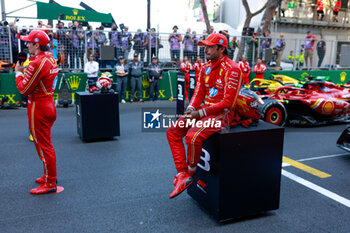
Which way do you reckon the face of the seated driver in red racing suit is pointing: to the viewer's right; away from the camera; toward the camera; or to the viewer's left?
to the viewer's left

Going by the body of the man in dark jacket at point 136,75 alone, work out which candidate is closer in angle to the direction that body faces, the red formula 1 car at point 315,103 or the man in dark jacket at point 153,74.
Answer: the red formula 1 car

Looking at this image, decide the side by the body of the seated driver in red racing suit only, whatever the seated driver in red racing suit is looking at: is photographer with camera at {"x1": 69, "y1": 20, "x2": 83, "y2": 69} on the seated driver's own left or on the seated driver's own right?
on the seated driver's own right

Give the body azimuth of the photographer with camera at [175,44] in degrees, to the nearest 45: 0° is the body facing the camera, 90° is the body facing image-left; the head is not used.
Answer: approximately 0°

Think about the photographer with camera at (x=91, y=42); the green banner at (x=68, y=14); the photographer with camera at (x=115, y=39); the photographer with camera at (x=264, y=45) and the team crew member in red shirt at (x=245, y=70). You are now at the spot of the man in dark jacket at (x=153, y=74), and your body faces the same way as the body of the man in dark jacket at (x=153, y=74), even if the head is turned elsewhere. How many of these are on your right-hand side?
3

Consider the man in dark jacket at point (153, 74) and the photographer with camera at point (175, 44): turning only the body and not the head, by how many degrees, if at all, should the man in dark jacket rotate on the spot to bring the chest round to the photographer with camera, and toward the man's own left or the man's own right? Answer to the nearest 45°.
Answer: approximately 135° to the man's own left

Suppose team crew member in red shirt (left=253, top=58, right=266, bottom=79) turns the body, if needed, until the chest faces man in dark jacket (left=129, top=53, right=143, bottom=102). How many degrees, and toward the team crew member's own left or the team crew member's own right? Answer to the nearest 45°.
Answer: approximately 45° to the team crew member's own right

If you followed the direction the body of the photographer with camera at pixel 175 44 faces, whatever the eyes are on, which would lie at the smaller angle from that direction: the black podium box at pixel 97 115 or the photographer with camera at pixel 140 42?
the black podium box

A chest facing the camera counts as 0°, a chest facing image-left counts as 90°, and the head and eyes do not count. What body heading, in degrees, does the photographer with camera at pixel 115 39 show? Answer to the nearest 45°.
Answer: approximately 0°

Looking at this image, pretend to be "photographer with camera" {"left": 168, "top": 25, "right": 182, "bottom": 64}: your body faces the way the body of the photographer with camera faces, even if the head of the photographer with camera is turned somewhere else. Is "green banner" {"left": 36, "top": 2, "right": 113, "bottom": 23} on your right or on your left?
on your right

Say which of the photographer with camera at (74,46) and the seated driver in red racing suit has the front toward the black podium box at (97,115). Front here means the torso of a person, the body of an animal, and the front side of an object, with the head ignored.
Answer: the photographer with camera

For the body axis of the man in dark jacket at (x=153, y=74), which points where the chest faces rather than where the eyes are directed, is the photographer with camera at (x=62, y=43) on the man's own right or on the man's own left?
on the man's own right

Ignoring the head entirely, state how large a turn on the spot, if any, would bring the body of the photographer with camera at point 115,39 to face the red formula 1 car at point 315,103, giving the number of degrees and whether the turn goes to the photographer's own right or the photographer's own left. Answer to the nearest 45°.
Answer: approximately 45° to the photographer's own left

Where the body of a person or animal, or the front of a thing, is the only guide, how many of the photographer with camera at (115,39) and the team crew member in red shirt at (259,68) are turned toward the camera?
2
